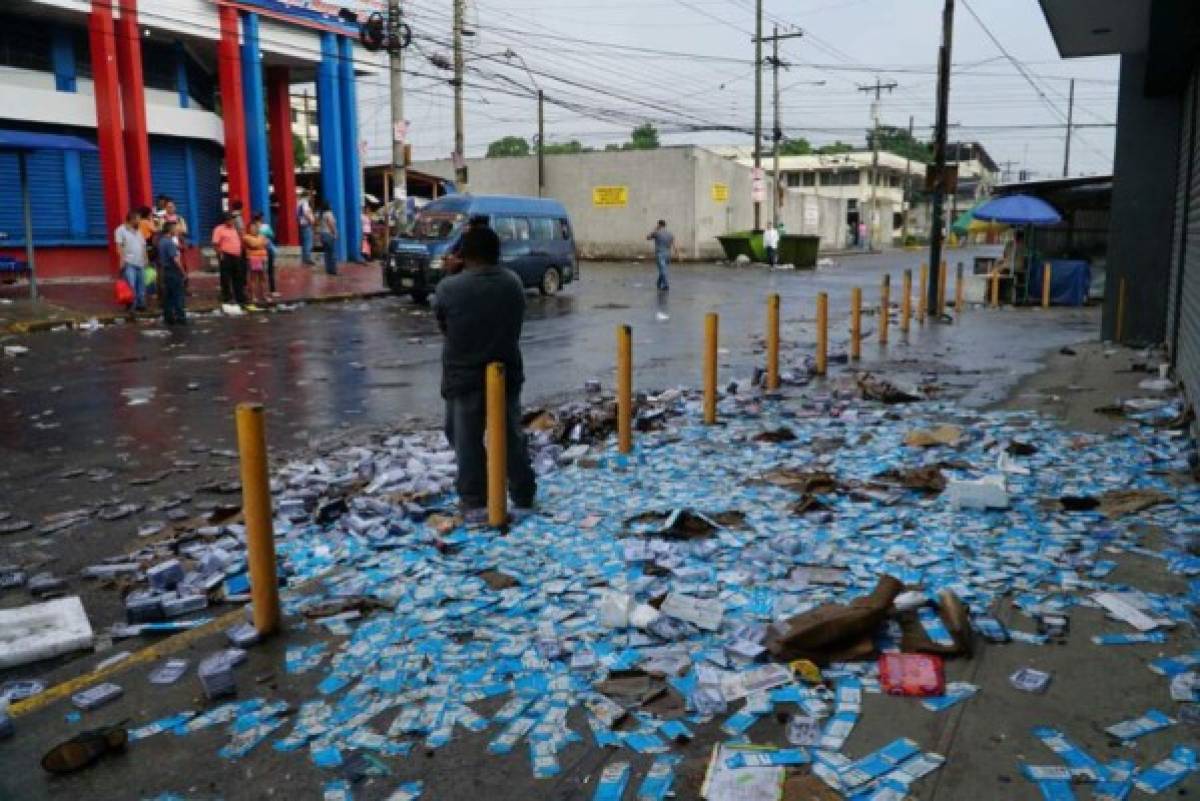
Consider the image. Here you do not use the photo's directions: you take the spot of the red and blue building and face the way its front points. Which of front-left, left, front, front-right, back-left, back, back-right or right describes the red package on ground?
front-right

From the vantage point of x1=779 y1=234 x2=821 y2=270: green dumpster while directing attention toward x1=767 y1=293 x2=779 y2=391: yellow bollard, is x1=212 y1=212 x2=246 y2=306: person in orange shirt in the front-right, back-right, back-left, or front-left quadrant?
front-right

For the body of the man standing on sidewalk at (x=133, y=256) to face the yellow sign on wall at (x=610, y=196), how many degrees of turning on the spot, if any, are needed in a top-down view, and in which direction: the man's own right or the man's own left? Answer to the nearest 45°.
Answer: approximately 90° to the man's own left

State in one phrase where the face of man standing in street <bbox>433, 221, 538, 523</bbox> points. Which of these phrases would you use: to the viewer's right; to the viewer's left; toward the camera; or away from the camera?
away from the camera

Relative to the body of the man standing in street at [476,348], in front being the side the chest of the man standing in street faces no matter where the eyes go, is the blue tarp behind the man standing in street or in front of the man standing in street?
in front

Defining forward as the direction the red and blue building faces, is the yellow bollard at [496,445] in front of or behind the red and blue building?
in front

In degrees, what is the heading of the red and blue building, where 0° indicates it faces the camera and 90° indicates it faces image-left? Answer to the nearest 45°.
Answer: approximately 315°

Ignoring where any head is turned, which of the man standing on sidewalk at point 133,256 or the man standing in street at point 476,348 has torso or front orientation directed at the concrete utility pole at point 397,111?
the man standing in street at point 476,348

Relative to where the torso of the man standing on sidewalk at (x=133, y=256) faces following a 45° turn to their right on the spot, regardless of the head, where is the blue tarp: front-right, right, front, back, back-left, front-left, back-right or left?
left

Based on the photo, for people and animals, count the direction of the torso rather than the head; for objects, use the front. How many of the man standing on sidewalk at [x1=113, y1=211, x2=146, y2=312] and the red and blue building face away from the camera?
0

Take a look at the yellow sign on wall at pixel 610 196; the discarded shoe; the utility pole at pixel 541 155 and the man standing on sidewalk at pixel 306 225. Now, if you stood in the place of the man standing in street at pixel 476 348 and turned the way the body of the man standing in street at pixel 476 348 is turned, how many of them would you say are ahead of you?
3

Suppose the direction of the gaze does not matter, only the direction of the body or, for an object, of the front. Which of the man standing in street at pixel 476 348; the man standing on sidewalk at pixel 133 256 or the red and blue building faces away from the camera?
the man standing in street at pixel 476 348

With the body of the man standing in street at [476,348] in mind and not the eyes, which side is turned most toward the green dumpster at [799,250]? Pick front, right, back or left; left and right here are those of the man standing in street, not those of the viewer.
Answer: front

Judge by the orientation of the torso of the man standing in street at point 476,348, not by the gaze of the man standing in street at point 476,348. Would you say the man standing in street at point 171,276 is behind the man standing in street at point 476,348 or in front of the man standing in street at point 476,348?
in front

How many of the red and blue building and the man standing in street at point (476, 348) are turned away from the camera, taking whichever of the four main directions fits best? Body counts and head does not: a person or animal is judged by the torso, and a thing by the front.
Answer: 1

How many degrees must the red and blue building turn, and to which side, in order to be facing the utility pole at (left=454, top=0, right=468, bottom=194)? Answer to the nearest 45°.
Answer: approximately 45° to its left

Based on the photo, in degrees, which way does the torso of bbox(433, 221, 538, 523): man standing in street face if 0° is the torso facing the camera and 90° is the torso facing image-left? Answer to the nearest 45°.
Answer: approximately 180°

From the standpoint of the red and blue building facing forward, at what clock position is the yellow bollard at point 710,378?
The yellow bollard is roughly at 1 o'clock from the red and blue building.
